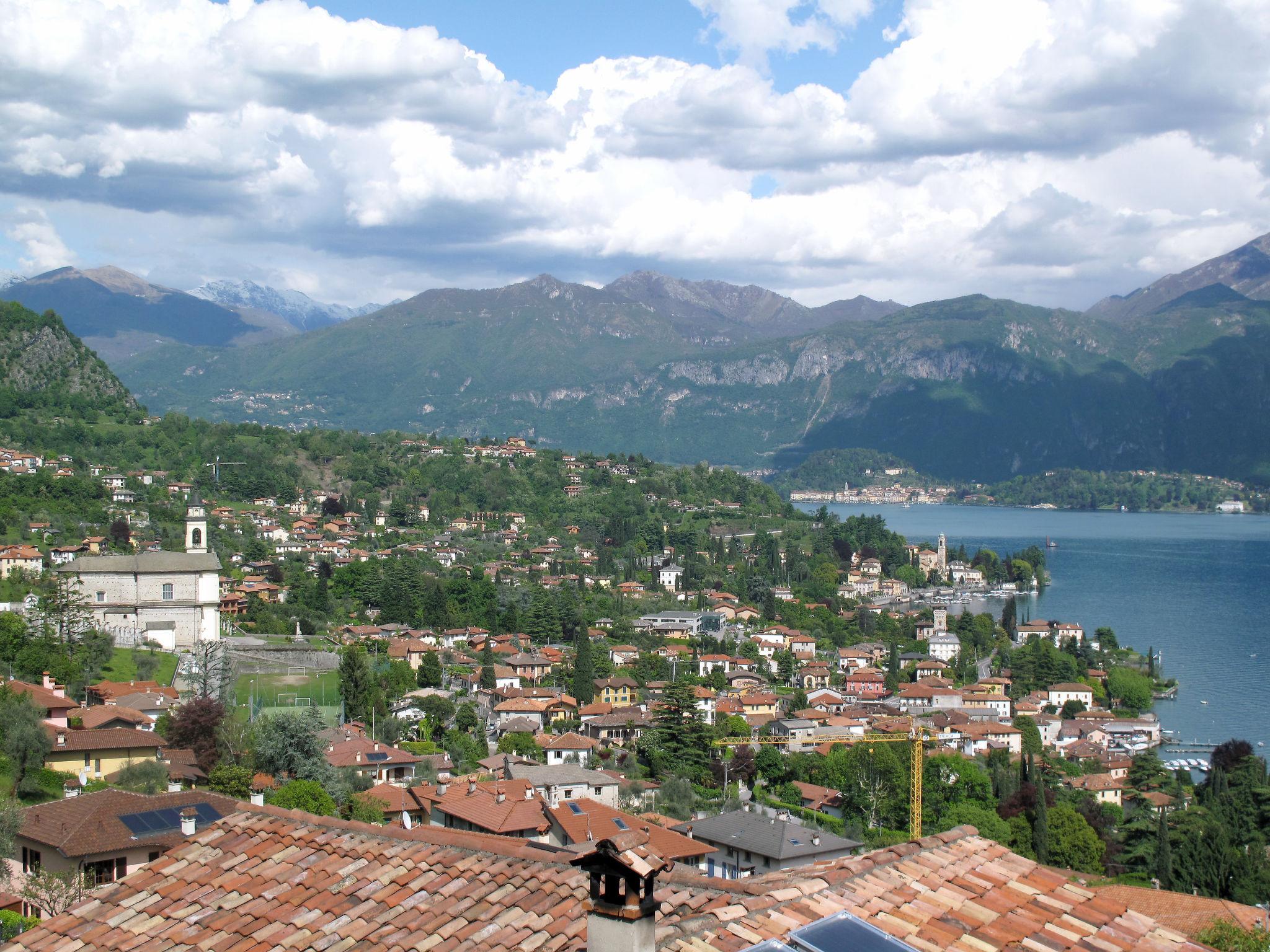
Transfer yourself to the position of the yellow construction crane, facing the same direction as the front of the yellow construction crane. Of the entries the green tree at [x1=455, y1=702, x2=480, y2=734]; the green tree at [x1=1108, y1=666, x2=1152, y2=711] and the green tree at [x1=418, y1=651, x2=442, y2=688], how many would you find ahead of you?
2

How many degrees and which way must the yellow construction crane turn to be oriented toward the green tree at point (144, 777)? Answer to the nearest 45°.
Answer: approximately 45° to its left

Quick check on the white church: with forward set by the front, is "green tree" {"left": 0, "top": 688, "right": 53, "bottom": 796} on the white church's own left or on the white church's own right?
on the white church's own right

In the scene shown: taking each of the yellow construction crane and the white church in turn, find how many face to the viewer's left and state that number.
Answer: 1

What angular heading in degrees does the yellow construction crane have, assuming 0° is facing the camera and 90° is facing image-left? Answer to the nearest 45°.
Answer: approximately 90°
